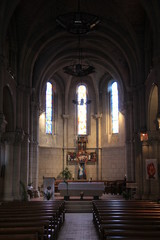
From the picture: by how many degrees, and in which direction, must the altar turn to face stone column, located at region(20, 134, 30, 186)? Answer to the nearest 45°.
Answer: approximately 90° to its right

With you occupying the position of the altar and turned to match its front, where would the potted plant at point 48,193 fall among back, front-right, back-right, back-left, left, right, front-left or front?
front-right

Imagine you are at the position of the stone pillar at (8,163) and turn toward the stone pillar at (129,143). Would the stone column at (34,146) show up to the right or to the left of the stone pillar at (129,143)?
left

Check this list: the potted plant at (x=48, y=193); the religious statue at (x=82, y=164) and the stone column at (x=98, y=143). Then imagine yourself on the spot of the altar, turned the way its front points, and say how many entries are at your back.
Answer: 2

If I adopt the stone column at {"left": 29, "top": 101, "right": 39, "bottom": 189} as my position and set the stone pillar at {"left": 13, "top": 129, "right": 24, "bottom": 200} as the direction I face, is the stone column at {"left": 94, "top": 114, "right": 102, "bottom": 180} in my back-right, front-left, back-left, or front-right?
back-left

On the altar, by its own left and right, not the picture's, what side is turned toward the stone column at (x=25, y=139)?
right

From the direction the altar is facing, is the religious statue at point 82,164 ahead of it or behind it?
behind

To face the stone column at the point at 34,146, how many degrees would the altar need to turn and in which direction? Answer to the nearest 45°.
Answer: approximately 135° to its right

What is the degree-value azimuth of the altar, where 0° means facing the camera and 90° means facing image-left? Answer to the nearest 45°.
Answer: approximately 0°

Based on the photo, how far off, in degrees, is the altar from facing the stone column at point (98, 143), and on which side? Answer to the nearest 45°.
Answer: approximately 180°

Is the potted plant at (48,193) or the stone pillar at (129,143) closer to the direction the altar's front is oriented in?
the potted plant

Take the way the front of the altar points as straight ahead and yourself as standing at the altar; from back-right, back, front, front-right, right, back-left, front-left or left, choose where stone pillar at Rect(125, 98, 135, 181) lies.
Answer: back-left
